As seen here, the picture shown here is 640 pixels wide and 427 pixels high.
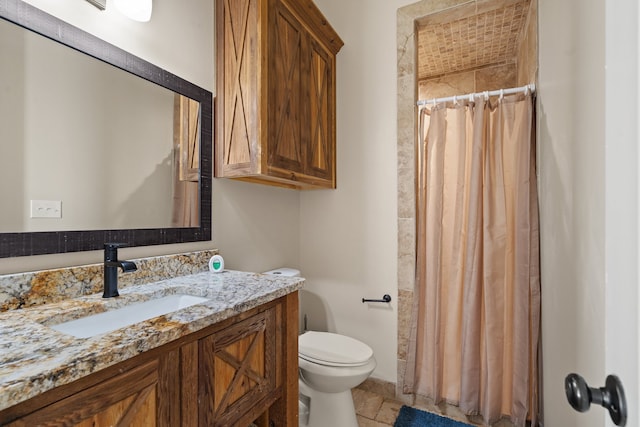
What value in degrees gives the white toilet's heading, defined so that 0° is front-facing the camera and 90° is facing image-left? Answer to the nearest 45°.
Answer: approximately 315°

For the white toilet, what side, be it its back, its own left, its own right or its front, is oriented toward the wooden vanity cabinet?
right

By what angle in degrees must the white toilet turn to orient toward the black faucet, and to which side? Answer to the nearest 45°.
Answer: approximately 90° to its right

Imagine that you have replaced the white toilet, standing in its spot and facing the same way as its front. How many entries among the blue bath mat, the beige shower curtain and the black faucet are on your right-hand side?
1

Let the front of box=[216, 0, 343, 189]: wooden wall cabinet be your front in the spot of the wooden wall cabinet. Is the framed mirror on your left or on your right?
on your right

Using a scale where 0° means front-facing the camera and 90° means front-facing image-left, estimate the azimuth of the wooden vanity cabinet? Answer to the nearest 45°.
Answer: approximately 315°

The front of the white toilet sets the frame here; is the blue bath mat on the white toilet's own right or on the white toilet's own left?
on the white toilet's own left

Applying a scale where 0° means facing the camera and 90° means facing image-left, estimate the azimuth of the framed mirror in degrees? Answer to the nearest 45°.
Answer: approximately 315°
